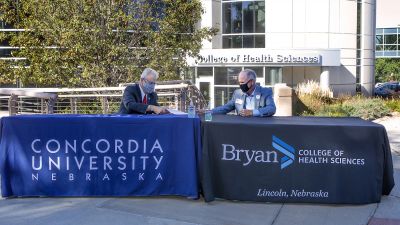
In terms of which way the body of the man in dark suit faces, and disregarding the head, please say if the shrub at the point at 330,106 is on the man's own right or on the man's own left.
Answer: on the man's own left

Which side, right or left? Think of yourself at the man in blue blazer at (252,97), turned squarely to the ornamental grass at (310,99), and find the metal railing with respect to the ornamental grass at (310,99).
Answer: left

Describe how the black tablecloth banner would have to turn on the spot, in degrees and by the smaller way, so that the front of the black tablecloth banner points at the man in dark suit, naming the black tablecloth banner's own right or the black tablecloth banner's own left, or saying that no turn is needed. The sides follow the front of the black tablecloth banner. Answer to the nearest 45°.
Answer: approximately 90° to the black tablecloth banner's own right

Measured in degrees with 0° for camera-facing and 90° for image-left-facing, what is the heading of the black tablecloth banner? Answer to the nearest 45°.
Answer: approximately 0°

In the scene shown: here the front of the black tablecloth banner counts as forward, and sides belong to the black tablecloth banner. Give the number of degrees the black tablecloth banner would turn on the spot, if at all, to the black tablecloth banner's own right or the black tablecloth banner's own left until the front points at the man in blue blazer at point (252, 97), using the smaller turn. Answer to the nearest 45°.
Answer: approximately 135° to the black tablecloth banner's own right

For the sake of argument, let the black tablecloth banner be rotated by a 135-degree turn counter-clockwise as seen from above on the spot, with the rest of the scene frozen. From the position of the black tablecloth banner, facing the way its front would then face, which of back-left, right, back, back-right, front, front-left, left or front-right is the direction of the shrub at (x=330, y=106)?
front-left

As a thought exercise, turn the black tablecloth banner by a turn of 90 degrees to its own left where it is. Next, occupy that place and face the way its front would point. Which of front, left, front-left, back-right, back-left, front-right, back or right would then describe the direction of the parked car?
left

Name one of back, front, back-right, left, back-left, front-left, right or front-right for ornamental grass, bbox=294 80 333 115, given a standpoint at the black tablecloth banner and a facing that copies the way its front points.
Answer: back

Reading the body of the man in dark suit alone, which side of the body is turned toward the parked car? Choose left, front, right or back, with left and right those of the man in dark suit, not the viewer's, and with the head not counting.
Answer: left
